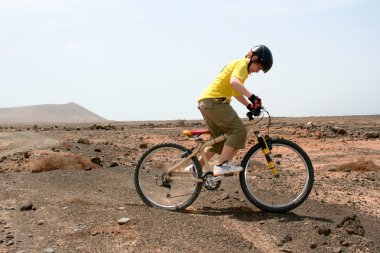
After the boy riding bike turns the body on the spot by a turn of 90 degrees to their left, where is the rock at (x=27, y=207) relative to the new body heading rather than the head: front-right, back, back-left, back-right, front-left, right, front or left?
left

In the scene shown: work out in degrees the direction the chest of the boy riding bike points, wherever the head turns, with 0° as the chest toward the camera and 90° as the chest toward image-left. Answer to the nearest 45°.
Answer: approximately 270°

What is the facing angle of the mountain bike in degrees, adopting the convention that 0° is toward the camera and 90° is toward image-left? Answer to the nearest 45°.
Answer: approximately 270°

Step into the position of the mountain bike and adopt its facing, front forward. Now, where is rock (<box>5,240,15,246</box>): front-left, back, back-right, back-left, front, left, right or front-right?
back-right

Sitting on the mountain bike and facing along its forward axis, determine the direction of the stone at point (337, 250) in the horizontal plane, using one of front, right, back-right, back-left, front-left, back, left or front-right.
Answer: front-right

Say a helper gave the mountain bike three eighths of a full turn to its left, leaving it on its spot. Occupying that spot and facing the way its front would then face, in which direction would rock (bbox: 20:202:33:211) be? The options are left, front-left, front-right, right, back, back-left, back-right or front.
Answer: front-left

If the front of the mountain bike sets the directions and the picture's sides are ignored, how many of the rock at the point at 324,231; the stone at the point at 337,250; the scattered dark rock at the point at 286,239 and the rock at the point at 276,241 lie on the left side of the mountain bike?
0

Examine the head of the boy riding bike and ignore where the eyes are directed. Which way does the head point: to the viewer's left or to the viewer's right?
to the viewer's right

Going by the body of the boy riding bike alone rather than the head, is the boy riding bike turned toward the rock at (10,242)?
no
